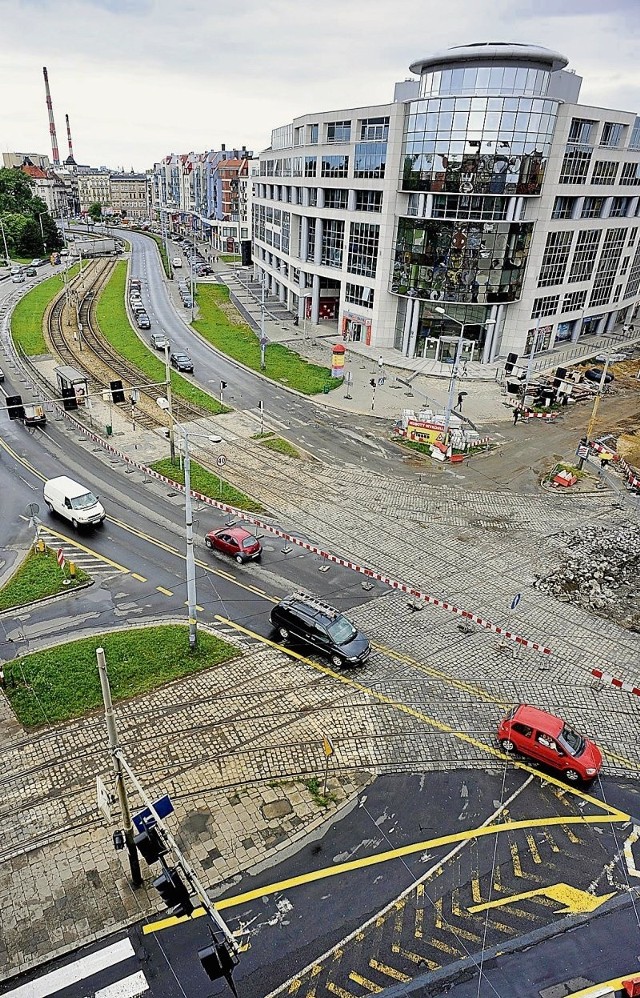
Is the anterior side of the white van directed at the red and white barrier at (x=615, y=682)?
yes

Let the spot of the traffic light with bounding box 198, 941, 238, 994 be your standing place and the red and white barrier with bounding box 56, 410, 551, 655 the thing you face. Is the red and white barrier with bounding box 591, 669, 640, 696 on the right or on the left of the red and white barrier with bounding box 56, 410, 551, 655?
right

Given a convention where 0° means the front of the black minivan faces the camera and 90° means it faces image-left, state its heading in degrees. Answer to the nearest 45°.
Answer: approximately 315°

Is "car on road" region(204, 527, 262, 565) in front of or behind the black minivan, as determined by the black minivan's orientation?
behind

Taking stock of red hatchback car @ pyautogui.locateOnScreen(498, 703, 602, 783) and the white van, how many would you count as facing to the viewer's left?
0

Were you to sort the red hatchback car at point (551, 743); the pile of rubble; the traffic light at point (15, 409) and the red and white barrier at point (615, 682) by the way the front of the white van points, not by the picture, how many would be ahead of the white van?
3

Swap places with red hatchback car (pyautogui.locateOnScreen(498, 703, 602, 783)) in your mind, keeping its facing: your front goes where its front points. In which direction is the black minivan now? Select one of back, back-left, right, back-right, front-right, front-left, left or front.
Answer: back-right

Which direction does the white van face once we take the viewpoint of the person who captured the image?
facing the viewer and to the right of the viewer

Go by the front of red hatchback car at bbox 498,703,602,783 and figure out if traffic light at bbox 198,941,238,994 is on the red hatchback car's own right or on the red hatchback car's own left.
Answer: on the red hatchback car's own right

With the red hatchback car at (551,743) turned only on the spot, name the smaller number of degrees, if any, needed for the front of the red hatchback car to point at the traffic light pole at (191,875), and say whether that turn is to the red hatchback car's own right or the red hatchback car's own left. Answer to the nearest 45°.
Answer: approximately 90° to the red hatchback car's own right

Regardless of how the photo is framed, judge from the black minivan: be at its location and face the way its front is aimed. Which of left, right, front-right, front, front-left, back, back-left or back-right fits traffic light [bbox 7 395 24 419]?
back

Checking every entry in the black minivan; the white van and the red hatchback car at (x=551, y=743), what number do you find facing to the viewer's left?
0
